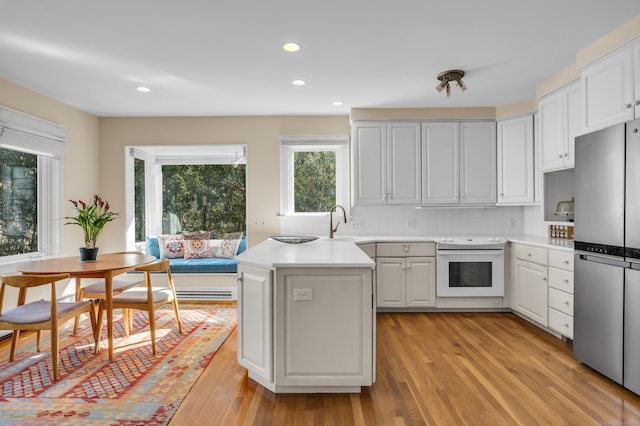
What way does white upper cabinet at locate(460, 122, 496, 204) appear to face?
toward the camera

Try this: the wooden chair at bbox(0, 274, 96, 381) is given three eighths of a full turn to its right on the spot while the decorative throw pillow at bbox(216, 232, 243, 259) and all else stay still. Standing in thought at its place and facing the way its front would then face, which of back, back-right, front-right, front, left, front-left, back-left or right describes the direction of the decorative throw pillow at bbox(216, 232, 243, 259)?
back-left

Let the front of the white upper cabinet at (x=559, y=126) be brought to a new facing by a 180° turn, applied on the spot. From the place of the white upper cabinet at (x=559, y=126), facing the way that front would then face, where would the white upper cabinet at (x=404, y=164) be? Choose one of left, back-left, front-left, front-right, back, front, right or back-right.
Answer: back-left

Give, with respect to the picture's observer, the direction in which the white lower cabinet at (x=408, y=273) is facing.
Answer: facing the viewer

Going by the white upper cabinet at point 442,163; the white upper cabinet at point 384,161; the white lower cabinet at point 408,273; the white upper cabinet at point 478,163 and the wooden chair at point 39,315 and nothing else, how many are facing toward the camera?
4

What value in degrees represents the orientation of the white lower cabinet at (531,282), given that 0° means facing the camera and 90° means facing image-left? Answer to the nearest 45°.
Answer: approximately 45°

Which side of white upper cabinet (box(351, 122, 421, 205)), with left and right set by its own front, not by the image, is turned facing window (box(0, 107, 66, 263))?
right

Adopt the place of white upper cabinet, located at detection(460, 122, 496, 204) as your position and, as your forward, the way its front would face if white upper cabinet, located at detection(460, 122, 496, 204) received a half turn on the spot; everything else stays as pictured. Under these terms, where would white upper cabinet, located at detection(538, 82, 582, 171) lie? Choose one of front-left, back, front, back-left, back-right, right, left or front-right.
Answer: back-right

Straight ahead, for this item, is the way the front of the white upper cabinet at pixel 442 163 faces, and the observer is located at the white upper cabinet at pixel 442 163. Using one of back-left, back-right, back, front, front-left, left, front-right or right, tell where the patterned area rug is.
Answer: front-right

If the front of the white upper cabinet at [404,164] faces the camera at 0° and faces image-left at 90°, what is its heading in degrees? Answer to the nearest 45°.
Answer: approximately 0°

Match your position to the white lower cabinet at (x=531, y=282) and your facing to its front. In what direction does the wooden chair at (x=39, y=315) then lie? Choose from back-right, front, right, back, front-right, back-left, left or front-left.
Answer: front

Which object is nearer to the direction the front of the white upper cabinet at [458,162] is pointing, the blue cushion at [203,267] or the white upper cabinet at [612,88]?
the white upper cabinet

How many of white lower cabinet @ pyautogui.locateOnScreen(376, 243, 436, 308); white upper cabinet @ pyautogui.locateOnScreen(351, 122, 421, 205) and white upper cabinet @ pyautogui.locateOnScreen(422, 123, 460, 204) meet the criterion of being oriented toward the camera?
3

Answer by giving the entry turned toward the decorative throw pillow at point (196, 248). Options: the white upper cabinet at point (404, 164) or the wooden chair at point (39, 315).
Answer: the wooden chair
